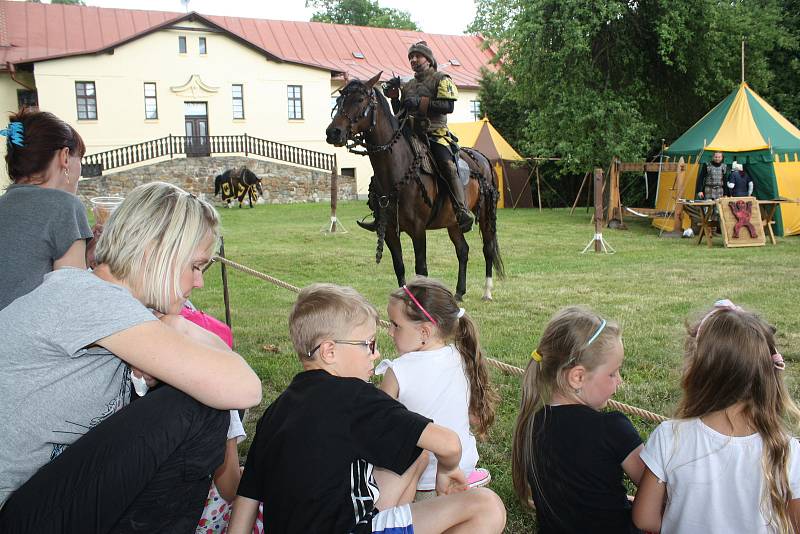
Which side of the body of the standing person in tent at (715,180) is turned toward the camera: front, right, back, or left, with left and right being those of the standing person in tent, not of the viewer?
front

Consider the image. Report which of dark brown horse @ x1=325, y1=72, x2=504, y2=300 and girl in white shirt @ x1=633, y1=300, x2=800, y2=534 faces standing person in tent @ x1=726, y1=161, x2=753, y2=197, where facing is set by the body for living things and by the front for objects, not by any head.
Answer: the girl in white shirt

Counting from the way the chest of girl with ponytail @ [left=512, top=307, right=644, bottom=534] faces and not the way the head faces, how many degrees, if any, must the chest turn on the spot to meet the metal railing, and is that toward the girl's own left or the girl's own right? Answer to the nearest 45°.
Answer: approximately 90° to the girl's own left

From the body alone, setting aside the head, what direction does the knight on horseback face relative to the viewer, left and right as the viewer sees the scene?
facing the viewer and to the left of the viewer

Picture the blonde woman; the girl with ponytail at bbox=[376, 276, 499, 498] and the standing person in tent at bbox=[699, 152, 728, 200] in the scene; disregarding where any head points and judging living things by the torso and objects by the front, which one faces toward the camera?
the standing person in tent

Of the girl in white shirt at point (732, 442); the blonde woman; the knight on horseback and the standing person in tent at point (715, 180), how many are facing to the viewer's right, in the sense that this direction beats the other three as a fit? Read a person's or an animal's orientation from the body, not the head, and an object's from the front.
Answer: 1

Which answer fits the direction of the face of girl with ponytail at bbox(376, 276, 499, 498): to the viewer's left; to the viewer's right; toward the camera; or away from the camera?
to the viewer's left

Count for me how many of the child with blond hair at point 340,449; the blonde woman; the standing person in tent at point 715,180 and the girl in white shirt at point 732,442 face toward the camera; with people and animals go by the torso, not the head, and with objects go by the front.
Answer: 1

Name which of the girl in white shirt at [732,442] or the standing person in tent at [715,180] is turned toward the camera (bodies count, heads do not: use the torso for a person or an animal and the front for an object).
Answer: the standing person in tent

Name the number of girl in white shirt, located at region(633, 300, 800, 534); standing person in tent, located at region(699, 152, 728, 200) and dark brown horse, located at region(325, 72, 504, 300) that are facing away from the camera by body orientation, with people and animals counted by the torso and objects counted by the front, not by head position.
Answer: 1

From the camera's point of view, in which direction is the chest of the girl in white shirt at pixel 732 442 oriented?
away from the camera

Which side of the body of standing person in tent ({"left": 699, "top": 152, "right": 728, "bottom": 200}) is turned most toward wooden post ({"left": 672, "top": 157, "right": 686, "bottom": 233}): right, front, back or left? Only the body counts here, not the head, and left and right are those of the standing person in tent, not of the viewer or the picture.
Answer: right

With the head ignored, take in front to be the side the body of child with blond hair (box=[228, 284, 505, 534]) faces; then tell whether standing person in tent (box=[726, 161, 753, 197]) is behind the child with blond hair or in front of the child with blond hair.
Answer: in front

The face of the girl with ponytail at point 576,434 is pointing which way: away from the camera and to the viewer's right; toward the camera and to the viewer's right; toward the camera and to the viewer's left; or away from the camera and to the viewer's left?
away from the camera and to the viewer's right

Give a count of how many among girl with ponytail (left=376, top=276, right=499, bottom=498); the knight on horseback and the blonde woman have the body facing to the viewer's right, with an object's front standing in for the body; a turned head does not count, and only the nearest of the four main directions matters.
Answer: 1

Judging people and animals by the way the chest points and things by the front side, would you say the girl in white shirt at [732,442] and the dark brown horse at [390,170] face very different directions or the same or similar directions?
very different directions

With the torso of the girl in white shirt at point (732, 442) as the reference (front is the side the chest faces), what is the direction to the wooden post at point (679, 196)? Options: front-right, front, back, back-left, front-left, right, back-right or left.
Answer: front

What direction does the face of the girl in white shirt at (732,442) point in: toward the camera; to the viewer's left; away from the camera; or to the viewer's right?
away from the camera

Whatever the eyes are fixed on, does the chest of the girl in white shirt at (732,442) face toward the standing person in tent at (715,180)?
yes
